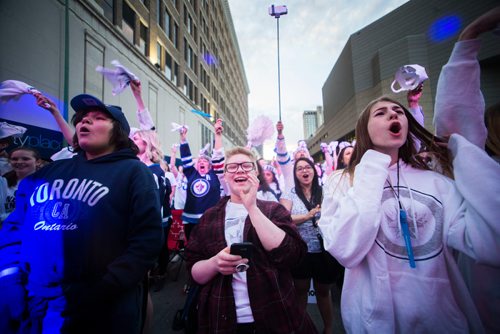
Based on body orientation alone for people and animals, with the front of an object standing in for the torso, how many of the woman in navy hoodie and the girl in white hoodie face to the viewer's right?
0

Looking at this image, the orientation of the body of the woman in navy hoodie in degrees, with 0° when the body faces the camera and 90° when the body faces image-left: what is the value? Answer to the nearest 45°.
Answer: approximately 45°

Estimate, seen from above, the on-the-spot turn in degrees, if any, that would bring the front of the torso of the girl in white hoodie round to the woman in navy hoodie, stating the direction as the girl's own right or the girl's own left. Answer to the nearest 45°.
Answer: approximately 45° to the girl's own right

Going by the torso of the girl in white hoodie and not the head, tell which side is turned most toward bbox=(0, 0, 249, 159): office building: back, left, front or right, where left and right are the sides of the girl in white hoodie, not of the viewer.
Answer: right

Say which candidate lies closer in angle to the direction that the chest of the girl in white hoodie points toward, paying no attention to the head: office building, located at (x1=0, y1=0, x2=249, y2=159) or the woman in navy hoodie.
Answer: the woman in navy hoodie

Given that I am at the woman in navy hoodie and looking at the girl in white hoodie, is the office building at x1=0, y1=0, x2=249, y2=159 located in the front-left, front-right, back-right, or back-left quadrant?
back-left

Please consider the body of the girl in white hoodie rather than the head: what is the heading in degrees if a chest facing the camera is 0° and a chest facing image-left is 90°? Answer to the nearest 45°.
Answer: approximately 0°
